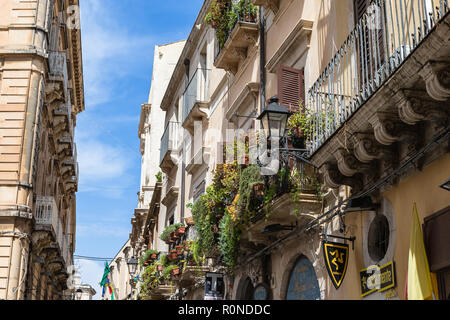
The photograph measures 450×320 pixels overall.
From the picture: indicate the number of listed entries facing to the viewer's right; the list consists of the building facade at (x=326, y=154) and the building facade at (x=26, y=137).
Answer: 1

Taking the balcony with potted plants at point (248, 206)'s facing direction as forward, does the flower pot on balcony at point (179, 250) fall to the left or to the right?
on its right

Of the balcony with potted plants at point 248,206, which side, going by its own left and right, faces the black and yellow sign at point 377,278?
left

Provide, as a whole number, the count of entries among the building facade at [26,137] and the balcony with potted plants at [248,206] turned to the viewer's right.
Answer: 1

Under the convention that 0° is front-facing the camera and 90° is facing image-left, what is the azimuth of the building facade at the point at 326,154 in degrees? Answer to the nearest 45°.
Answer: approximately 45°

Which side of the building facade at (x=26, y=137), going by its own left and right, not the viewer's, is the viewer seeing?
right

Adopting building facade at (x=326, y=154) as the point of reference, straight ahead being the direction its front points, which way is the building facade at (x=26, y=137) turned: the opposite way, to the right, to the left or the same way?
the opposite way

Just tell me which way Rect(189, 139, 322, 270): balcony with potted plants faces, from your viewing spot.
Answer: facing the viewer and to the left of the viewer
